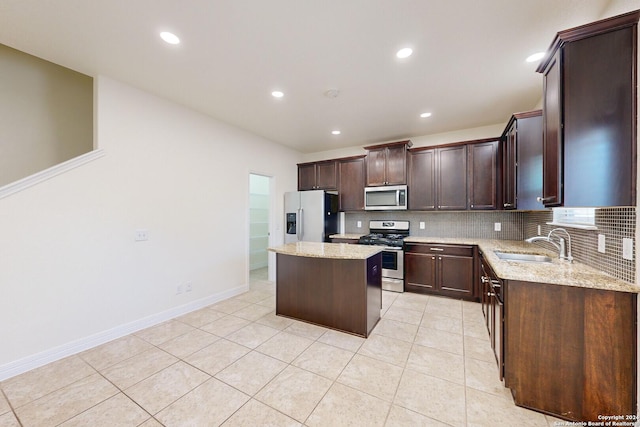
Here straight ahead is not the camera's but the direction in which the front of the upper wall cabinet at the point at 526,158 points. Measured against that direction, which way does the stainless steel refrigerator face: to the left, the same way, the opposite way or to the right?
to the left

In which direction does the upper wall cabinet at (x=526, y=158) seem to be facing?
to the viewer's left

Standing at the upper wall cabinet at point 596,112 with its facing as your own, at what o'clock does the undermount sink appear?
The undermount sink is roughly at 2 o'clock from the upper wall cabinet.

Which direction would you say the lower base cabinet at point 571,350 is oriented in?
to the viewer's left

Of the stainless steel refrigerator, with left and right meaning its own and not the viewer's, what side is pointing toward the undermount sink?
left

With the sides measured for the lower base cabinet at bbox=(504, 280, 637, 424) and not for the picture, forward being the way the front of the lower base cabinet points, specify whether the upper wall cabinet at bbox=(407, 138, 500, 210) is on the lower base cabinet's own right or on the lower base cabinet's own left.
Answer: on the lower base cabinet's own right

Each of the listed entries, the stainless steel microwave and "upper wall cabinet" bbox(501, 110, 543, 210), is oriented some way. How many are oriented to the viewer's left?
1

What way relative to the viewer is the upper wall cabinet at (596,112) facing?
to the viewer's left

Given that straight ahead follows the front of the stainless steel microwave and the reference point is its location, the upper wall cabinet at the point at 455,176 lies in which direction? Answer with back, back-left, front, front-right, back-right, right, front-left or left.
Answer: left

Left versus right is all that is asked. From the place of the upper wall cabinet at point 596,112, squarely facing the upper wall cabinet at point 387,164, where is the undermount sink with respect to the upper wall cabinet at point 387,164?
right

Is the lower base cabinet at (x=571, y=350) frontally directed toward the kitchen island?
yes

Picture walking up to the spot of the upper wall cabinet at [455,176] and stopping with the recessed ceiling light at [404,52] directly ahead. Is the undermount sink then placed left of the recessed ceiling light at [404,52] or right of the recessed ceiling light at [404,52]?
left

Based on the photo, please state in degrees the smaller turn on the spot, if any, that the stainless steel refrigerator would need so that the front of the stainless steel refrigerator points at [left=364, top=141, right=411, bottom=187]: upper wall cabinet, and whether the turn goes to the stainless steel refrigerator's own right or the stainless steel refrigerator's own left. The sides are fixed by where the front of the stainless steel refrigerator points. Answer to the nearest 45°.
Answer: approximately 135° to the stainless steel refrigerator's own left

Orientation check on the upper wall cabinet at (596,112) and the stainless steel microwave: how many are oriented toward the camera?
1

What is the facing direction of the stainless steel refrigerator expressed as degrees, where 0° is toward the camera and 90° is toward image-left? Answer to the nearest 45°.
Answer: approximately 45°

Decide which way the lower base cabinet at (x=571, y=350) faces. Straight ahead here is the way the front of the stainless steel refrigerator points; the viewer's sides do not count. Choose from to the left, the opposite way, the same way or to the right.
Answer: to the right

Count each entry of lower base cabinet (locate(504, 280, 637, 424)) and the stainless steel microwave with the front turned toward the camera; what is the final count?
1

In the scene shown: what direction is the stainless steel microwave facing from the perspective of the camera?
toward the camera
